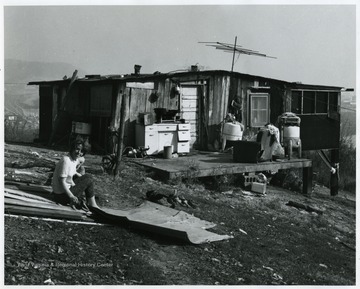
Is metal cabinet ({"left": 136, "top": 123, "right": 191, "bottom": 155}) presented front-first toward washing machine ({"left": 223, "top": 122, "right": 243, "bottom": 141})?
no

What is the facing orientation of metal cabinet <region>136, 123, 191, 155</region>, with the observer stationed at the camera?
facing the viewer

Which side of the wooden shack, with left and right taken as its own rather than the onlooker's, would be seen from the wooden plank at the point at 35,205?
front

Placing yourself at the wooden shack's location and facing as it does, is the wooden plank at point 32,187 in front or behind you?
in front

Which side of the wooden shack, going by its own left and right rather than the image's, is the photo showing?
front

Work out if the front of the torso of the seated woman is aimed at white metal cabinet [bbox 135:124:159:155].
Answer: no

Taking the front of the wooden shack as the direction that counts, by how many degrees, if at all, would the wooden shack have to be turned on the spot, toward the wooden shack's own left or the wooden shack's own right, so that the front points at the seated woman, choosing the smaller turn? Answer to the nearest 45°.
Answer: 0° — it already faces them
